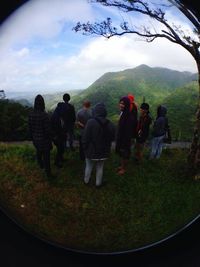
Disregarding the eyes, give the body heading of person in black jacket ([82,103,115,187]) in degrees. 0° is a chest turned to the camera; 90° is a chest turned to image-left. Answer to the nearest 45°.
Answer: approximately 180°
